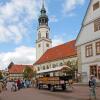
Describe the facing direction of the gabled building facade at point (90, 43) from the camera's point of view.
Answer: facing the viewer and to the left of the viewer
